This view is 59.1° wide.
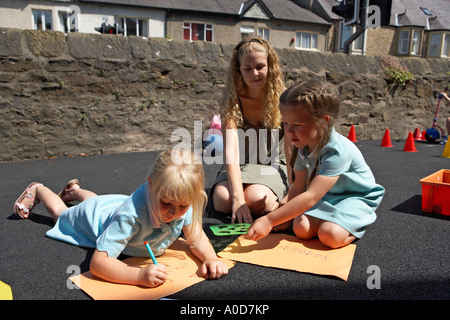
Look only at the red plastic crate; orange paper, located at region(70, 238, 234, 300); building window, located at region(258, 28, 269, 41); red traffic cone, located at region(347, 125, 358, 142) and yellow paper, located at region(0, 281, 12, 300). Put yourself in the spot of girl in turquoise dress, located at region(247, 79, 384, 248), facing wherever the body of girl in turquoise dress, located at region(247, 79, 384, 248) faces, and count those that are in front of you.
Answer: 2

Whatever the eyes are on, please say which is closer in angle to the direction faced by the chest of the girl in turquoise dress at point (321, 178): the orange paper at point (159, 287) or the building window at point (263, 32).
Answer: the orange paper

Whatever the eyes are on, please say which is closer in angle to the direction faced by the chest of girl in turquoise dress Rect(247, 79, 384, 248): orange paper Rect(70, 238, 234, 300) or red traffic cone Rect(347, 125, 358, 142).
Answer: the orange paper

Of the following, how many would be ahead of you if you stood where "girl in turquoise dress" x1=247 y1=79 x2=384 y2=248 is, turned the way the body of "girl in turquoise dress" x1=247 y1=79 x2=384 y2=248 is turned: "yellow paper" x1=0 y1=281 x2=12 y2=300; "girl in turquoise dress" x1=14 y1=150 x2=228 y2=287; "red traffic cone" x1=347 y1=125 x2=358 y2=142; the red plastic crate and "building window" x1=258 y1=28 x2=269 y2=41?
2

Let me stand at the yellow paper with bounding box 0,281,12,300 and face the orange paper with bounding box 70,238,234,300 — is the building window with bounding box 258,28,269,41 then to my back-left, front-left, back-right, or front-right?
front-left

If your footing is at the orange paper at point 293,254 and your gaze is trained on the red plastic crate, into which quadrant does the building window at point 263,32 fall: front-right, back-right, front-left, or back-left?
front-left

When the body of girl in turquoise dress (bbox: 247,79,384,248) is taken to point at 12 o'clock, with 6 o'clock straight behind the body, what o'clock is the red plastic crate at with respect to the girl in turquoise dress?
The red plastic crate is roughly at 6 o'clock from the girl in turquoise dress.

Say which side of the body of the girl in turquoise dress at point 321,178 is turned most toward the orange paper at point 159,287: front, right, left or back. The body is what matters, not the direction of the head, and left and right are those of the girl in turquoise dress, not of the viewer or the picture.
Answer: front

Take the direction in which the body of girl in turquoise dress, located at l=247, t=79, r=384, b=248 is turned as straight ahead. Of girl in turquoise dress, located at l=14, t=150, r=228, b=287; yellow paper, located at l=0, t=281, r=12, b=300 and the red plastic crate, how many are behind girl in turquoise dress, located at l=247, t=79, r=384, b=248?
1

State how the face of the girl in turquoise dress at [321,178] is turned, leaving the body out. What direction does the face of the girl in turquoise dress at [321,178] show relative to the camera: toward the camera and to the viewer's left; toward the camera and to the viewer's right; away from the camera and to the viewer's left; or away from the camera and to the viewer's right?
toward the camera and to the viewer's left

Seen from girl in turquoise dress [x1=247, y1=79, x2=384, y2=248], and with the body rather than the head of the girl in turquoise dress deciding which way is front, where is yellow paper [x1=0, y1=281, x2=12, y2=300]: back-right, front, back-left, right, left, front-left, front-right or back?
front

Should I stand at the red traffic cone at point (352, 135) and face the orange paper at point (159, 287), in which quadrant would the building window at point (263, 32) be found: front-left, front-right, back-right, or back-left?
back-right

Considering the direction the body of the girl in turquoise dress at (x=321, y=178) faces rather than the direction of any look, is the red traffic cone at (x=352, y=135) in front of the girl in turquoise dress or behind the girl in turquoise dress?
behind

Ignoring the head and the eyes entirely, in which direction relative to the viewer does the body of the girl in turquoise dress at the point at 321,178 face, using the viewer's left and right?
facing the viewer and to the left of the viewer

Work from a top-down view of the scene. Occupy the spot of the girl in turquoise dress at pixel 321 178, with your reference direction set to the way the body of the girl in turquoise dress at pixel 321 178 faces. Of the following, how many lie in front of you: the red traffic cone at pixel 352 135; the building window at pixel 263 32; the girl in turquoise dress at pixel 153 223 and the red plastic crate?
1

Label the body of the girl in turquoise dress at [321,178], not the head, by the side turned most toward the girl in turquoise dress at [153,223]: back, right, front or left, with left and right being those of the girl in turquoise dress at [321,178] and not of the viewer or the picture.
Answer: front
